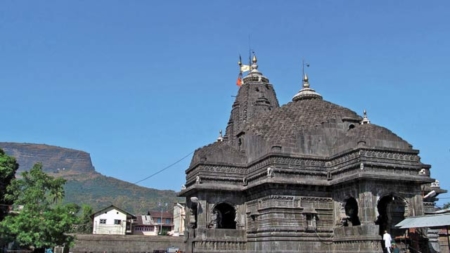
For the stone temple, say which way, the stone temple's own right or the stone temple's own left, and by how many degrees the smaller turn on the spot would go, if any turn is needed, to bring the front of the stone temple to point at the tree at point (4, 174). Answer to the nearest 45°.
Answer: approximately 135° to the stone temple's own right

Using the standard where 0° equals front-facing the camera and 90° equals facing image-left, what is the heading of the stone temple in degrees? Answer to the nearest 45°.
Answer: approximately 315°

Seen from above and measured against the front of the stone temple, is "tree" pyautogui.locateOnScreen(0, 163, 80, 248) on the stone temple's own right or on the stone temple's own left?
on the stone temple's own right

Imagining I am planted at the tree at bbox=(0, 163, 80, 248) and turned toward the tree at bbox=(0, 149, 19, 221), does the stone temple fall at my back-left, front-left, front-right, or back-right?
back-right

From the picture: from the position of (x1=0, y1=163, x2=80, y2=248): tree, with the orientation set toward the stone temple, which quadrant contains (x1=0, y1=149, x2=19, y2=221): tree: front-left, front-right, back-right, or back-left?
back-left
